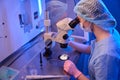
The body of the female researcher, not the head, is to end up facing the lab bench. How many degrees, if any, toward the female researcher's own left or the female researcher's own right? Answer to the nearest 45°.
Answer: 0° — they already face it

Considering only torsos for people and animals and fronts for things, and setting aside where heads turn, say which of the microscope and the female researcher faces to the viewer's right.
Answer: the microscope

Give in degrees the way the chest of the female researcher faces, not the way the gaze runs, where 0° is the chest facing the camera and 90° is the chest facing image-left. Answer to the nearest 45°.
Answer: approximately 90°

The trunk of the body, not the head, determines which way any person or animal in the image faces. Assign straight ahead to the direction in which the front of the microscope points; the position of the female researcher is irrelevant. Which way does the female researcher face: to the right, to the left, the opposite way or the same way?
the opposite way

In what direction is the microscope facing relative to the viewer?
to the viewer's right

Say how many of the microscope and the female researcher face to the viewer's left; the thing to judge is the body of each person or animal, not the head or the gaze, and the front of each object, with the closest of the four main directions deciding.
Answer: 1
